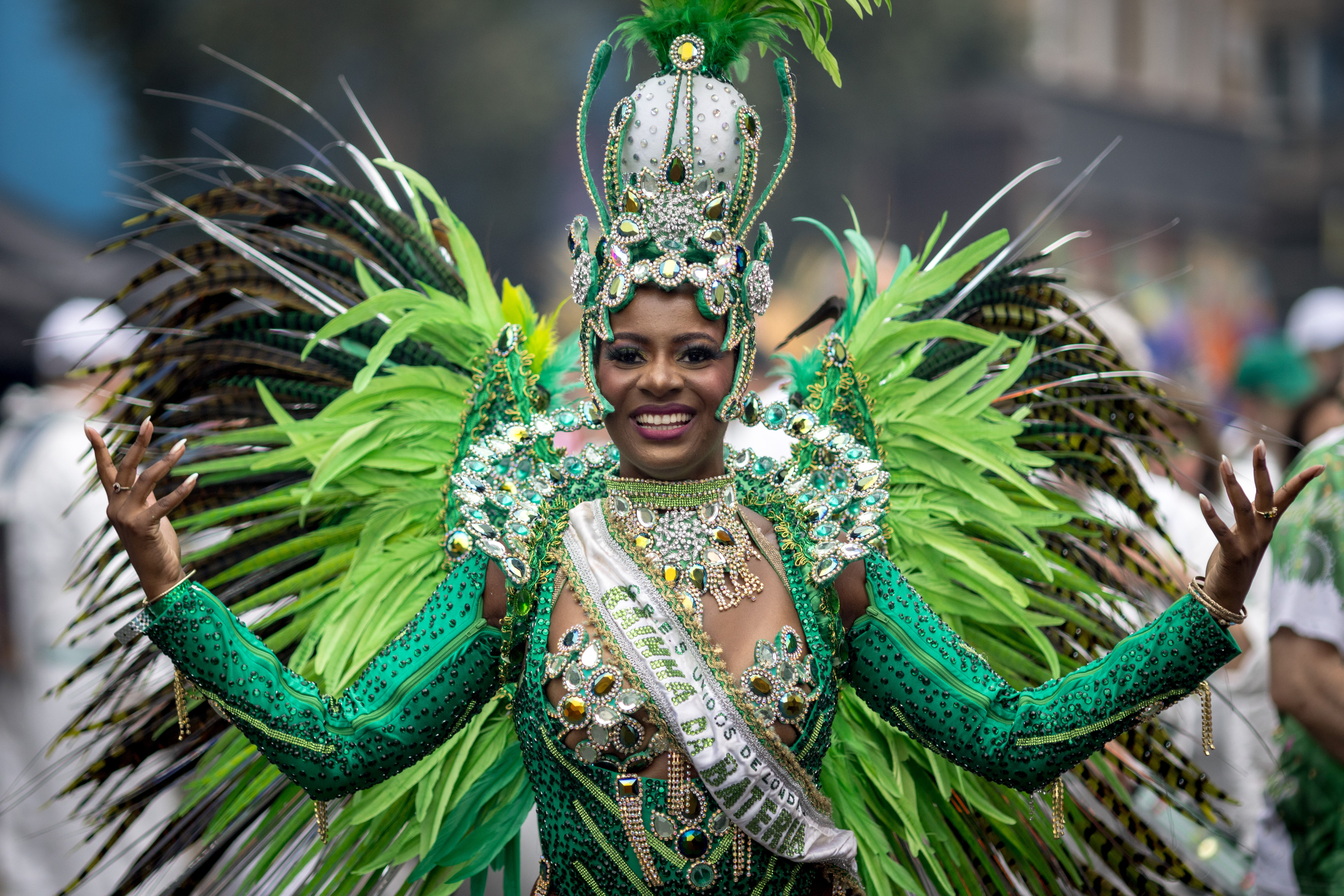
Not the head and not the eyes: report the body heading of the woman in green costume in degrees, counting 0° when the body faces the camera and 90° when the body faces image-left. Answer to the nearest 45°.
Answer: approximately 0°
